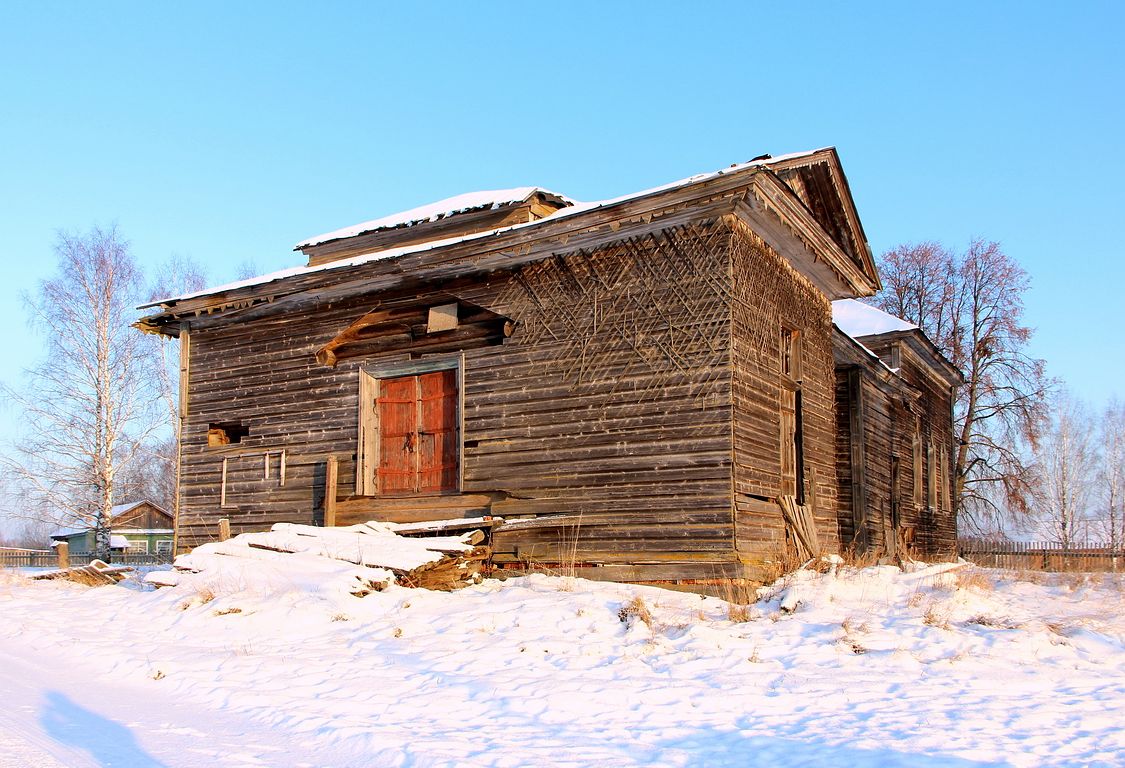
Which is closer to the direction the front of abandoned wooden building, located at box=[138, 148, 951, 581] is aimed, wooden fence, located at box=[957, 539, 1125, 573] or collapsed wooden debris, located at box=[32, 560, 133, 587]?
the collapsed wooden debris

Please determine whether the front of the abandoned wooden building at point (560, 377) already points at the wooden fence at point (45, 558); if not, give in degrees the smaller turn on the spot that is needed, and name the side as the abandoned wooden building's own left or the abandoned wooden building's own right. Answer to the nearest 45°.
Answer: approximately 90° to the abandoned wooden building's own right

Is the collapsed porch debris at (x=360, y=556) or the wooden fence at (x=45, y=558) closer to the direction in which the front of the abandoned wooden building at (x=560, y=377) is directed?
the collapsed porch debris

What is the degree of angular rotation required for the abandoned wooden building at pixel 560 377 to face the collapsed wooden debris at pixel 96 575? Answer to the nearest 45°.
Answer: approximately 45° to its right

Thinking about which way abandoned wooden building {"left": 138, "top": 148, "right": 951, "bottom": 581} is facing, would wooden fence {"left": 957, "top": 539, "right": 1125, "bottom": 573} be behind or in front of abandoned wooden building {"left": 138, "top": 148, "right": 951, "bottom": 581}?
behind

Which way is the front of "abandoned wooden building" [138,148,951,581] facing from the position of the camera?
facing the viewer and to the left of the viewer
